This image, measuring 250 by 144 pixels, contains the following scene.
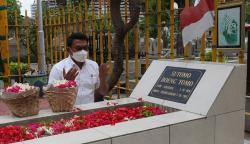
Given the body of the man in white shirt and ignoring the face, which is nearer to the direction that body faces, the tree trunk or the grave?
the grave

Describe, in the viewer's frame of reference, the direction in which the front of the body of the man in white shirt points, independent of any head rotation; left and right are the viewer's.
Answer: facing the viewer and to the right of the viewer

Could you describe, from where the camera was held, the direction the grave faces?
facing the viewer and to the left of the viewer

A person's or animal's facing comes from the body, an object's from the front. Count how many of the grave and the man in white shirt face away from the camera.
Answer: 0

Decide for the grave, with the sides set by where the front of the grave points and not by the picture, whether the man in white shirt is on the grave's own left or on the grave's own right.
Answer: on the grave's own right

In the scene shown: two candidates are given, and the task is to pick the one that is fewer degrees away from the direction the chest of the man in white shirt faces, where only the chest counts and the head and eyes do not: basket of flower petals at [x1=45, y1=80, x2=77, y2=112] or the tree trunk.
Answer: the basket of flower petals

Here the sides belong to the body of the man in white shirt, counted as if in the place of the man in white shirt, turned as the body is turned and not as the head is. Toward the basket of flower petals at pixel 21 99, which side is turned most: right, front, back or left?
right

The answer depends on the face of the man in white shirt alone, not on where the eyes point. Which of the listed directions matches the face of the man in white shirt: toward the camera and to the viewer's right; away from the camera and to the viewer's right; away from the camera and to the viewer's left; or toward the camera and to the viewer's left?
toward the camera and to the viewer's right
